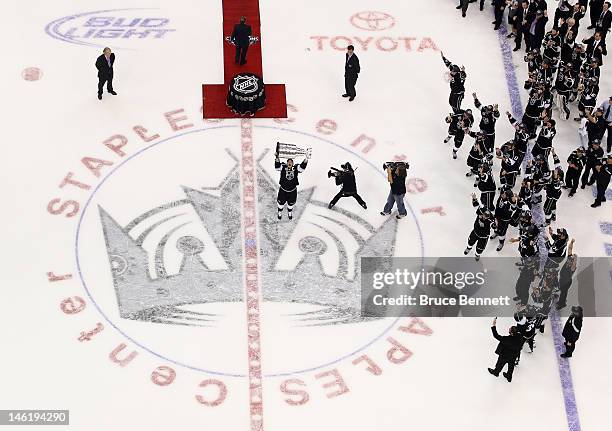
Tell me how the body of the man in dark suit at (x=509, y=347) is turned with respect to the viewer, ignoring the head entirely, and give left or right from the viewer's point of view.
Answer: facing away from the viewer and to the left of the viewer

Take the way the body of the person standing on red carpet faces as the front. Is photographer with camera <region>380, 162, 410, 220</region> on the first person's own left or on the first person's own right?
on the first person's own left

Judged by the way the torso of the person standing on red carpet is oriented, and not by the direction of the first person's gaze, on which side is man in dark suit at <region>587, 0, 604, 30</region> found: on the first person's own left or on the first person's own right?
on the first person's own left

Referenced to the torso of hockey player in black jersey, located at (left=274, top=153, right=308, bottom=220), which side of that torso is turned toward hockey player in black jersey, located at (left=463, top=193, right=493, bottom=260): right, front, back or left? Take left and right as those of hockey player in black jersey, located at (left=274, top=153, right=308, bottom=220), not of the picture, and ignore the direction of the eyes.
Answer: left

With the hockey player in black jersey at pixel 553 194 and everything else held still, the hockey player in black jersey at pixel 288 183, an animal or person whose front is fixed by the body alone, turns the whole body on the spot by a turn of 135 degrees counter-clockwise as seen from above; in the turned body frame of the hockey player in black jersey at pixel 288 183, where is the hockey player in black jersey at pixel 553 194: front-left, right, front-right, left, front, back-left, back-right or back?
front-right
